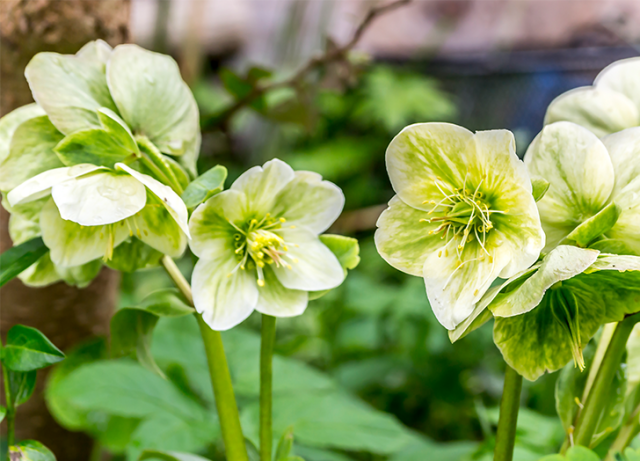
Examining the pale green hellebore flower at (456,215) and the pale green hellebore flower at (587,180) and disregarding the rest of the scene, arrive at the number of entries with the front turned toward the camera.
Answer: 1

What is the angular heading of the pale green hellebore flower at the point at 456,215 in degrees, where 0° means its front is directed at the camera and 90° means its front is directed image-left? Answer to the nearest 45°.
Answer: approximately 0°
